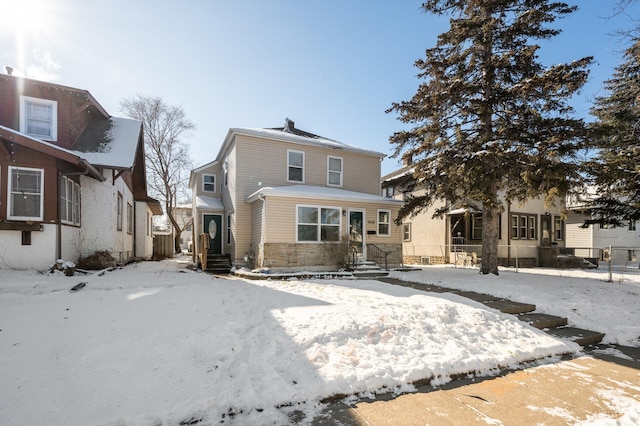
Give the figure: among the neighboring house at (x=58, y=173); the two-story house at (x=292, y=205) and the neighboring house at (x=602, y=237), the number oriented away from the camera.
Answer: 0

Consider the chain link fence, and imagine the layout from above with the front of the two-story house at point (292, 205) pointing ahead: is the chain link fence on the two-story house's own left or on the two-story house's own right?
on the two-story house's own left

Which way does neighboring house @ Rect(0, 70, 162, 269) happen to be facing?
toward the camera

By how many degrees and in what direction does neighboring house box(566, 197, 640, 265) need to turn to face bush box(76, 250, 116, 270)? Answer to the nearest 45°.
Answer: approximately 45° to its right

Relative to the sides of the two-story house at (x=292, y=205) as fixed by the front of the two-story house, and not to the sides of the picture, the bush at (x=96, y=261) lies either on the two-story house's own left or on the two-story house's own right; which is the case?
on the two-story house's own right
